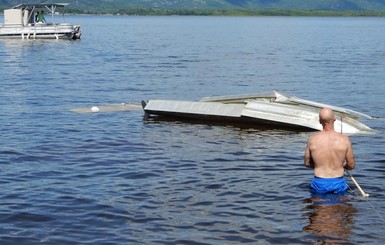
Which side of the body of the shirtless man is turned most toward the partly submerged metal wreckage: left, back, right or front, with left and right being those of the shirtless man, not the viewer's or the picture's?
front

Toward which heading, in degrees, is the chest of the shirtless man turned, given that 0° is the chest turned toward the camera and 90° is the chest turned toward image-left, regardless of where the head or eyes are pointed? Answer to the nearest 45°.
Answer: approximately 180°

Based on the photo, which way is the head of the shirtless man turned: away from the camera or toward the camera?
away from the camera
